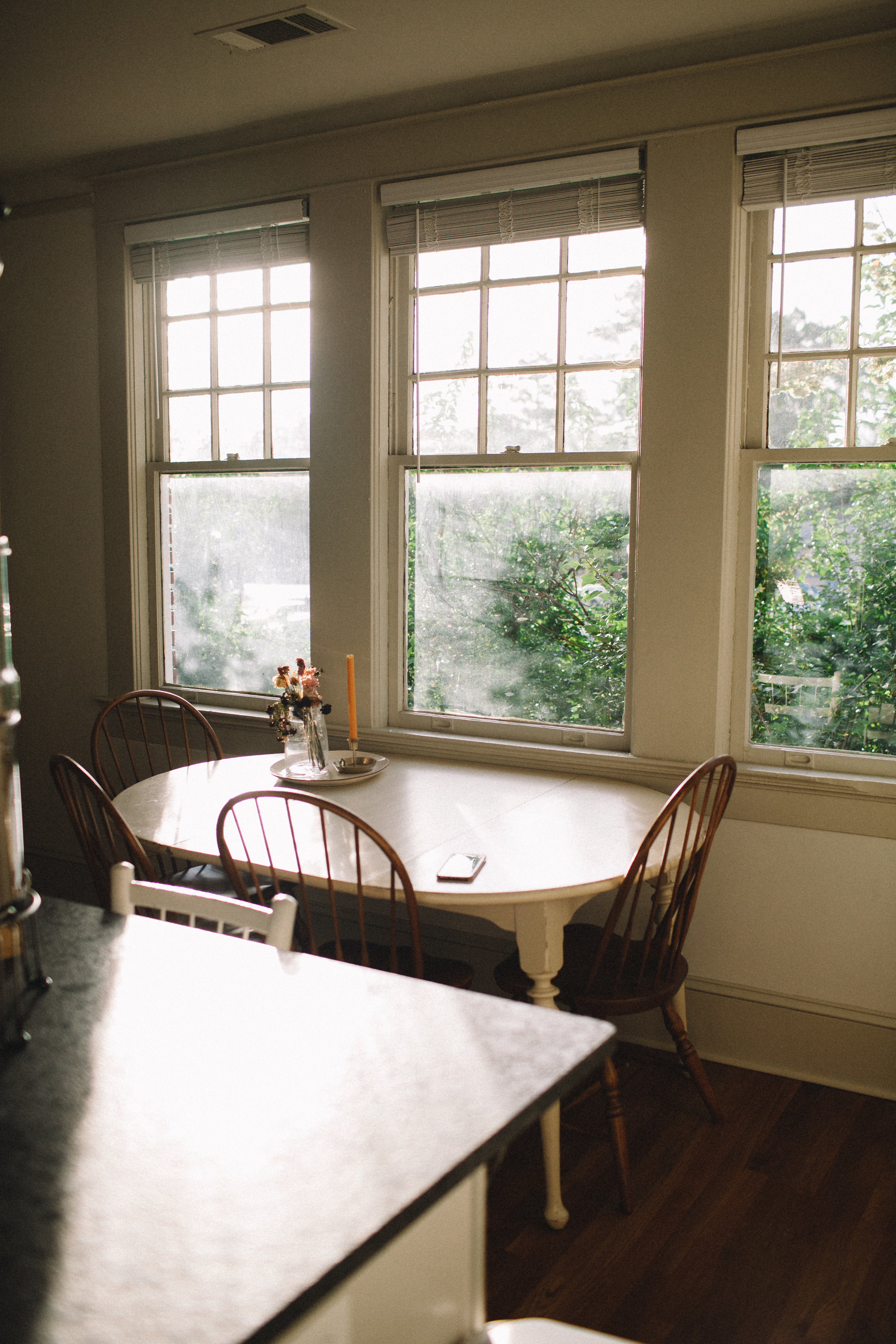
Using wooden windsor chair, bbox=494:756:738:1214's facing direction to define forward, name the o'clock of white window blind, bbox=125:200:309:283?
The white window blind is roughly at 12 o'clock from the wooden windsor chair.

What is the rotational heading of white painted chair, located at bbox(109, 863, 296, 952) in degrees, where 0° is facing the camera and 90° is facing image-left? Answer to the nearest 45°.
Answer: approximately 45°

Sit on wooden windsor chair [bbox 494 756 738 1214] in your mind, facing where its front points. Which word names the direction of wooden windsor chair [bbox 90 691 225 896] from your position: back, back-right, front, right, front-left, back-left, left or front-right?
front

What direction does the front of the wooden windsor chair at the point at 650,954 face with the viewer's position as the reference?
facing away from the viewer and to the left of the viewer

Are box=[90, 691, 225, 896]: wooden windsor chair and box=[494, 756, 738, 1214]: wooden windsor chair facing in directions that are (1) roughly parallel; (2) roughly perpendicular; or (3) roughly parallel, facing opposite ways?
roughly parallel, facing opposite ways

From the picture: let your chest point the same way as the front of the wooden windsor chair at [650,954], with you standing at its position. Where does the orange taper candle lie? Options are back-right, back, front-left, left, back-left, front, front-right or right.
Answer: front

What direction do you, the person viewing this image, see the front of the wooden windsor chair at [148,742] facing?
facing the viewer and to the right of the viewer

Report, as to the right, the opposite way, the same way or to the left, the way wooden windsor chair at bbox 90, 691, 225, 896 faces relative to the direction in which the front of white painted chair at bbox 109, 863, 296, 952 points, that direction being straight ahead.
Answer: to the left

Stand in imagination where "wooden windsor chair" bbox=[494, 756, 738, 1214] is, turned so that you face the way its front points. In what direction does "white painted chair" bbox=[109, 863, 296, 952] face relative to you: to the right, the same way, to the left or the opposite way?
to the left

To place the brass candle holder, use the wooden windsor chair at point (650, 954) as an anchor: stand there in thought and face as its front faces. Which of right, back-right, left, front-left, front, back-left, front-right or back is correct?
front

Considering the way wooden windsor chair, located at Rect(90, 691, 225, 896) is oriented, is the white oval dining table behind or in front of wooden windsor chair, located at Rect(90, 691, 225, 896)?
in front
